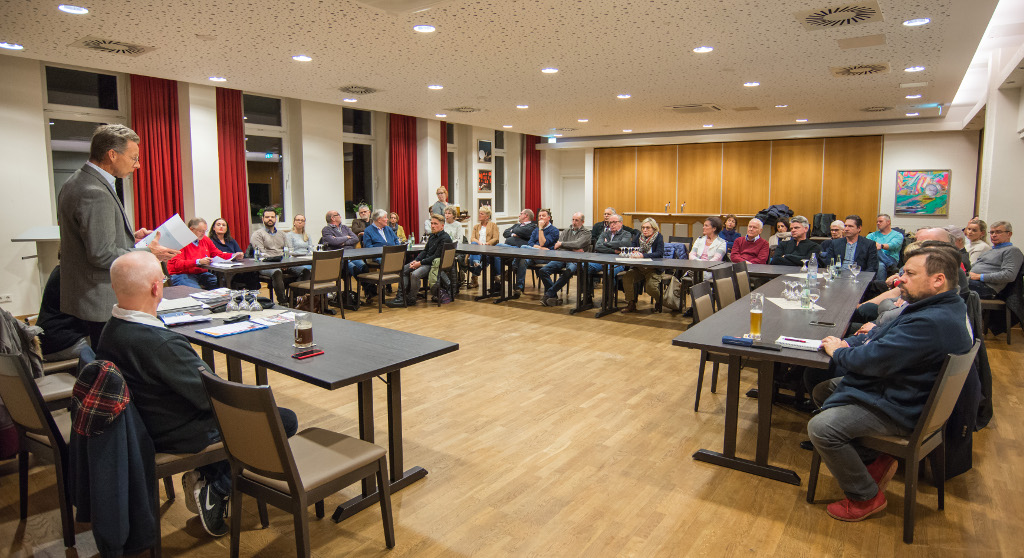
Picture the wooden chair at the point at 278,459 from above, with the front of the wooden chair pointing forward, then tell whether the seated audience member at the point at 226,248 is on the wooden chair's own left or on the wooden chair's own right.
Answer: on the wooden chair's own left

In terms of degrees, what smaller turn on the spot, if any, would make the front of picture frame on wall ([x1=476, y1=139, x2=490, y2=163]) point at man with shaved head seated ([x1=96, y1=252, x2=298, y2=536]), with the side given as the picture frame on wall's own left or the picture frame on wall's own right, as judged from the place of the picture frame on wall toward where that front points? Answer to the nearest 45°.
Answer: approximately 45° to the picture frame on wall's own right

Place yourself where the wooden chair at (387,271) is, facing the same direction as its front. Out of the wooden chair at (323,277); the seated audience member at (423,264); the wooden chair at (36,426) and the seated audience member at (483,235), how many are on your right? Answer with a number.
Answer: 2

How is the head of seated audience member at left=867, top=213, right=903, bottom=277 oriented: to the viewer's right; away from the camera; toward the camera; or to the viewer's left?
to the viewer's left

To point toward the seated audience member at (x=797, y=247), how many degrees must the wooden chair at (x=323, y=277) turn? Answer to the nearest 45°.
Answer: approximately 135° to its right

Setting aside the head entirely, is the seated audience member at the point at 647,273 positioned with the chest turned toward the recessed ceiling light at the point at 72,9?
yes

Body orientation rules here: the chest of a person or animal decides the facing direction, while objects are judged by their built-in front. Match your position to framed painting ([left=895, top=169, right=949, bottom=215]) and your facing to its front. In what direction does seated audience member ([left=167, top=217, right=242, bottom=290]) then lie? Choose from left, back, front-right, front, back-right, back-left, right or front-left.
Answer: front-right

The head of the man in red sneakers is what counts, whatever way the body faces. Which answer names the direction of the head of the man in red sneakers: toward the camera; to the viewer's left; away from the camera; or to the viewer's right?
to the viewer's left

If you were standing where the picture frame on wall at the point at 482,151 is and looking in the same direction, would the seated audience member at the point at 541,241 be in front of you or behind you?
in front

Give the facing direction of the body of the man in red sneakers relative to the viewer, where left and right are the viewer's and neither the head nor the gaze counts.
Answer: facing to the left of the viewer

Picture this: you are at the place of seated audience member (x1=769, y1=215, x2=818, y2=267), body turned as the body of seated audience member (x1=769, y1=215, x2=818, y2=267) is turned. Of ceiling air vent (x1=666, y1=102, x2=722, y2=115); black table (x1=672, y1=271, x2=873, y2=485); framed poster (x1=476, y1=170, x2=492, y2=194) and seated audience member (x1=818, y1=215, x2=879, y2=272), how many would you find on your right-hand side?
2

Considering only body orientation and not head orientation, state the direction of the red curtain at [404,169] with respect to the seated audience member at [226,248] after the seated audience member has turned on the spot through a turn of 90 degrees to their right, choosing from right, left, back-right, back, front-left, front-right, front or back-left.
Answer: back

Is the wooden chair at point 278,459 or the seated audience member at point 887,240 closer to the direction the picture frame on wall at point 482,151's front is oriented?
the seated audience member

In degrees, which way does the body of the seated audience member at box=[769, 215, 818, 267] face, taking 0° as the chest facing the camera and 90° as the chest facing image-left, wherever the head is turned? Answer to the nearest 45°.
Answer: approximately 45°

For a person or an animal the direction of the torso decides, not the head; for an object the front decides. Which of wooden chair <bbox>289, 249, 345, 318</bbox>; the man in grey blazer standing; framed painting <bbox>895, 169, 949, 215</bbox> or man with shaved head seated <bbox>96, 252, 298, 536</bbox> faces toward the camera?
the framed painting

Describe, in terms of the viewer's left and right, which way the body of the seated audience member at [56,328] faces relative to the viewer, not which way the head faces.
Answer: facing to the right of the viewer
